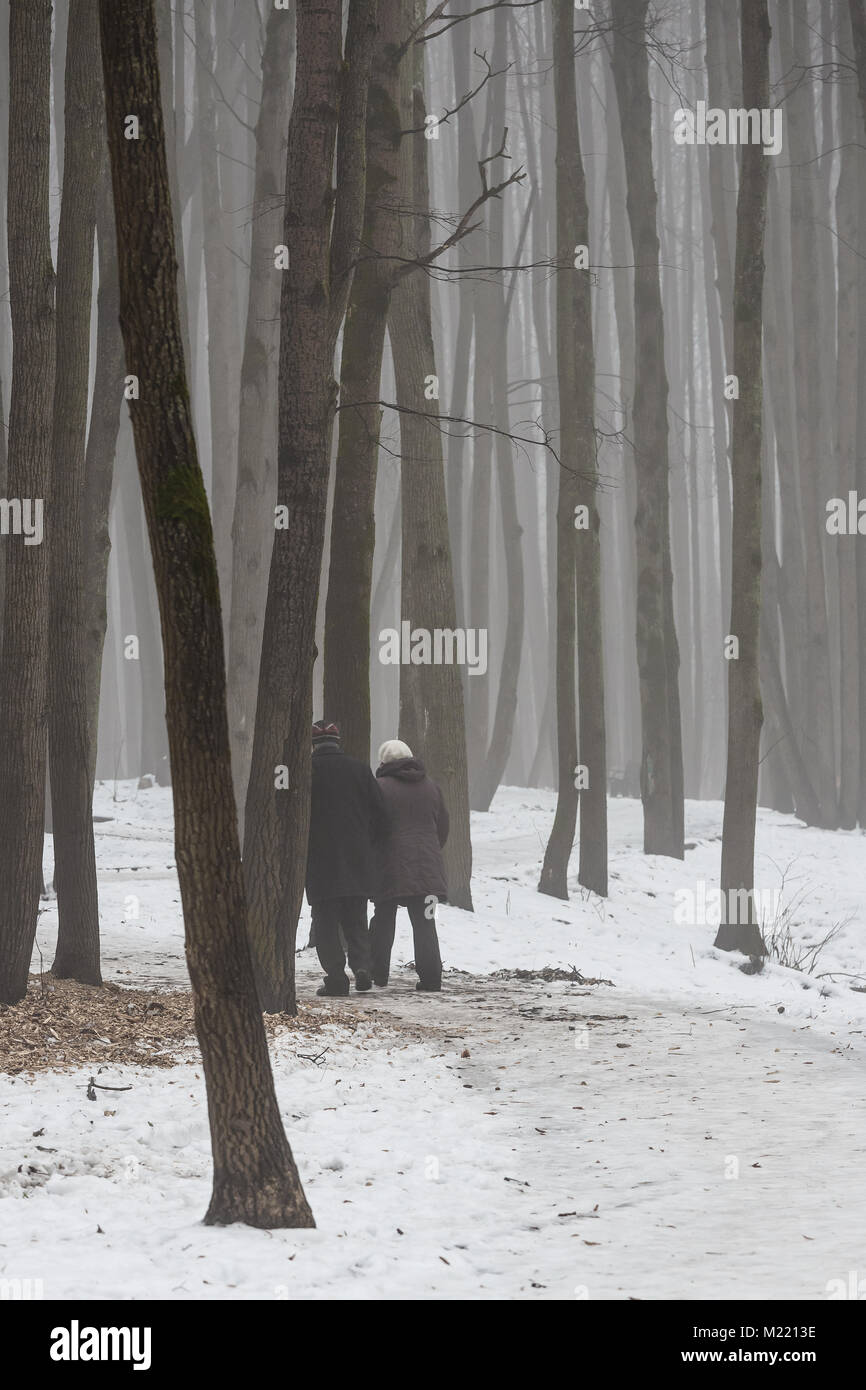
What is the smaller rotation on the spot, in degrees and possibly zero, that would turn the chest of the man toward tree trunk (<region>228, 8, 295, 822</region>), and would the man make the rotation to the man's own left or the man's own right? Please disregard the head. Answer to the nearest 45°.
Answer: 0° — they already face it

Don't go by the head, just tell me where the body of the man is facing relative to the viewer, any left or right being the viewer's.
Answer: facing away from the viewer

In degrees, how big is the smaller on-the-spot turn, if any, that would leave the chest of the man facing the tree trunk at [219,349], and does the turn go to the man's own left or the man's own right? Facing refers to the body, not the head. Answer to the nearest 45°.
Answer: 0° — they already face it

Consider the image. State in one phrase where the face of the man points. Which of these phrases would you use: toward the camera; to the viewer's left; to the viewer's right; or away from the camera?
away from the camera

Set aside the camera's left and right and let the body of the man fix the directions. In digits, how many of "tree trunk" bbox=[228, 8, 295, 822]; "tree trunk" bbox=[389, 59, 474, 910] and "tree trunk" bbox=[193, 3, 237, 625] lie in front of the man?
3

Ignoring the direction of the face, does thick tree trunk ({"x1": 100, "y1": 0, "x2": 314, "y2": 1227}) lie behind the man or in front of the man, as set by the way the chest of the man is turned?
behind

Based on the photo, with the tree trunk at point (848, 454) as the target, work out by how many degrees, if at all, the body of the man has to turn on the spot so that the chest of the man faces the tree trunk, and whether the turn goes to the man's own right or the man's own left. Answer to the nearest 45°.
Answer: approximately 45° to the man's own right

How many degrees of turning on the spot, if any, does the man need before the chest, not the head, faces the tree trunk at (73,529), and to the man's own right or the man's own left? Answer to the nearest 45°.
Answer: approximately 135° to the man's own left

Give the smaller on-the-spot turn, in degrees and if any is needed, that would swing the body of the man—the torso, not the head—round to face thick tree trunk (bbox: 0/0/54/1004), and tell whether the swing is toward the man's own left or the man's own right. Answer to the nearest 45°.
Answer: approximately 135° to the man's own left
